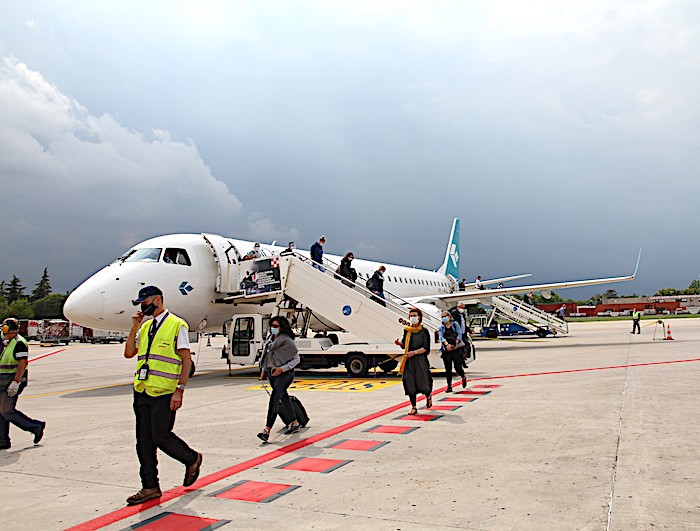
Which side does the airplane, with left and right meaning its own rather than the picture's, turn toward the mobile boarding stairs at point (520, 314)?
back

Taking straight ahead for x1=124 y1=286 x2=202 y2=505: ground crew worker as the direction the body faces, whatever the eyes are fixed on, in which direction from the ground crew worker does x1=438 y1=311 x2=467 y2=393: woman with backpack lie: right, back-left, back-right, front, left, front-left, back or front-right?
back

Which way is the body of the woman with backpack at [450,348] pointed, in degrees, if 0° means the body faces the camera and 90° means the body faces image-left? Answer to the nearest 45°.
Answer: approximately 45°

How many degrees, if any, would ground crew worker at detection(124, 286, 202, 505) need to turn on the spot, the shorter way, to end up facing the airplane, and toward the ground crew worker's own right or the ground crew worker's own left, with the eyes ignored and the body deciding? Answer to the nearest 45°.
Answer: approximately 135° to the ground crew worker's own right

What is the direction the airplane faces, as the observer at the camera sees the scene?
facing the viewer and to the left of the viewer

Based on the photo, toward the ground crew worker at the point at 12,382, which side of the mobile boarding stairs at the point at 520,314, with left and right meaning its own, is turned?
left

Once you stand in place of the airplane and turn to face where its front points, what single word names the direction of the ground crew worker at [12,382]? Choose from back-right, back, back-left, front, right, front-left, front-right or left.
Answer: front-left

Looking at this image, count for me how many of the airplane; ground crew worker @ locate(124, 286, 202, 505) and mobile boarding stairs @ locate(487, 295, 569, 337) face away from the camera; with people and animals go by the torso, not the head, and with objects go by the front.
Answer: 0

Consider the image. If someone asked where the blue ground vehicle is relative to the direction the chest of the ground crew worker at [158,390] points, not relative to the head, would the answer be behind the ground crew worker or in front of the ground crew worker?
behind
